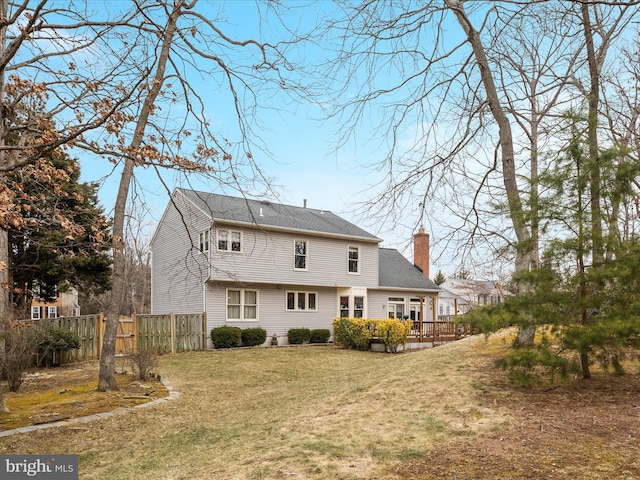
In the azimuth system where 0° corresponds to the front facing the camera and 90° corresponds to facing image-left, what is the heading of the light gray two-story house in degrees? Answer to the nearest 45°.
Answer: approximately 135°

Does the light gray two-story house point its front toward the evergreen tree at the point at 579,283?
no

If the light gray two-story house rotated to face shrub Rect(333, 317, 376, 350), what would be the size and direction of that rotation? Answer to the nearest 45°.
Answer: approximately 180°

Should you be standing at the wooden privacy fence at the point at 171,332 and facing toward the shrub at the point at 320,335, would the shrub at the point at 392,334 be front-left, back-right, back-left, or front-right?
front-right

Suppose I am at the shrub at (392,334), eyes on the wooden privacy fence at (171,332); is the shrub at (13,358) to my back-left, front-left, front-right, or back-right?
front-left

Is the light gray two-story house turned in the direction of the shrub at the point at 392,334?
no

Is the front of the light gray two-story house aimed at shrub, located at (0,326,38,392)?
no

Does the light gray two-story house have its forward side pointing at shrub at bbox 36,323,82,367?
no

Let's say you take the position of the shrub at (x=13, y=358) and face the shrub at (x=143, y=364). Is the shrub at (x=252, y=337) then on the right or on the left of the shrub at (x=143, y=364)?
left
